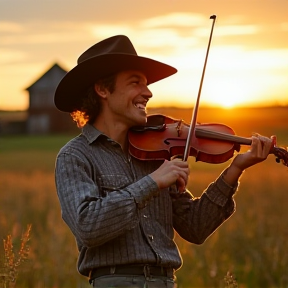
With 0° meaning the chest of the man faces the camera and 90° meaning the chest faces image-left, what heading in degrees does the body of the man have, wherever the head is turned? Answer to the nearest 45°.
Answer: approximately 315°
